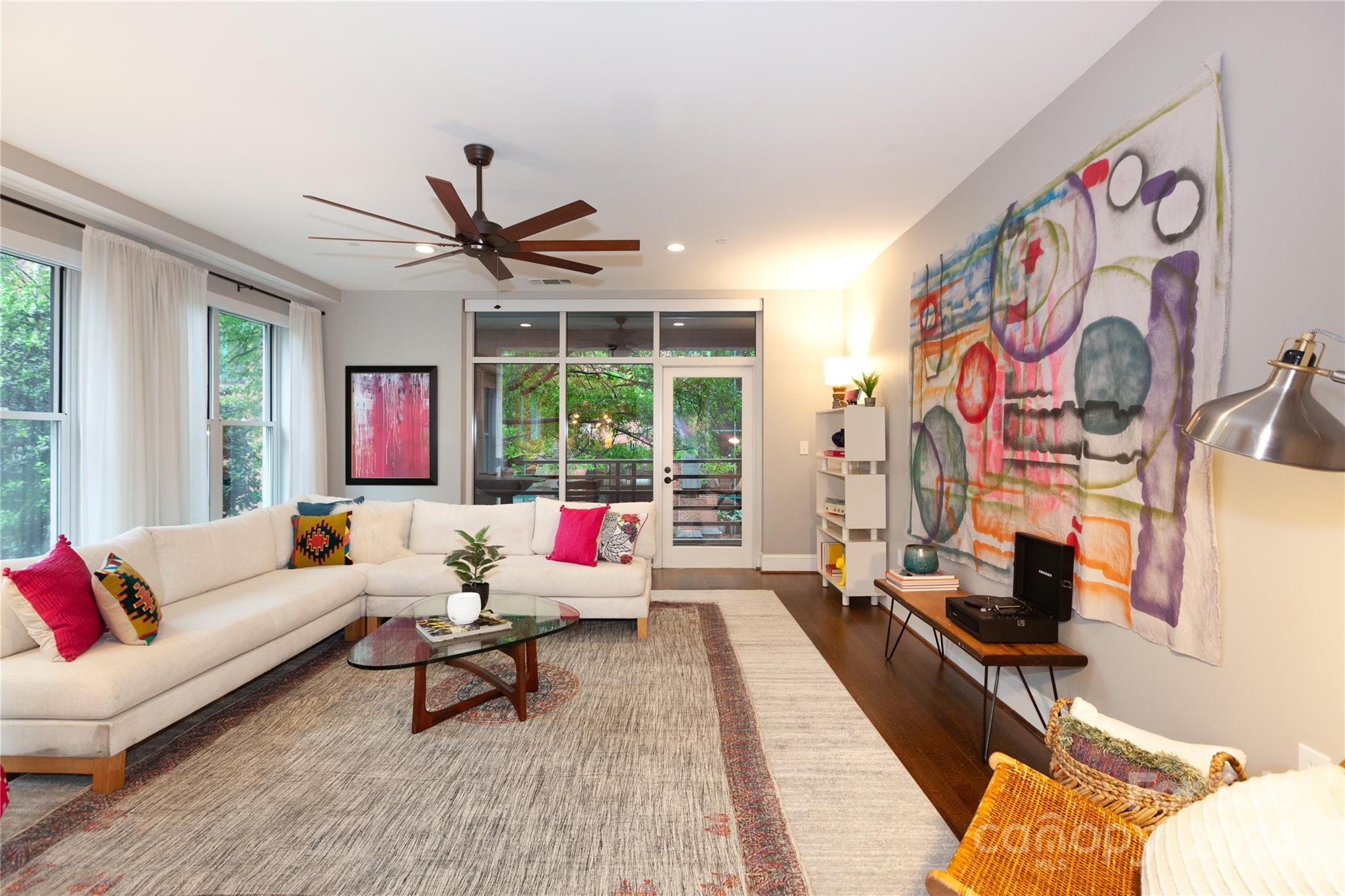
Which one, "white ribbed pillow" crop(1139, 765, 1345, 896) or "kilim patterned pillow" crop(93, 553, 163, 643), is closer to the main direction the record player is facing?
the kilim patterned pillow

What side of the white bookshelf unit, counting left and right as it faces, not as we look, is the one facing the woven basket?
left

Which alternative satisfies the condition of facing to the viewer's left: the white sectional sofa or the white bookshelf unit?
the white bookshelf unit

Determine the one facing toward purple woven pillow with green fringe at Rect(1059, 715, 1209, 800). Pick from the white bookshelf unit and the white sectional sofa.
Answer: the white sectional sofa

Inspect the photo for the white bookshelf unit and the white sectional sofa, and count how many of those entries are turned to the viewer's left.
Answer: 1

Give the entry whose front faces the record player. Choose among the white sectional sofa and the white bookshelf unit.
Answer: the white sectional sofa
